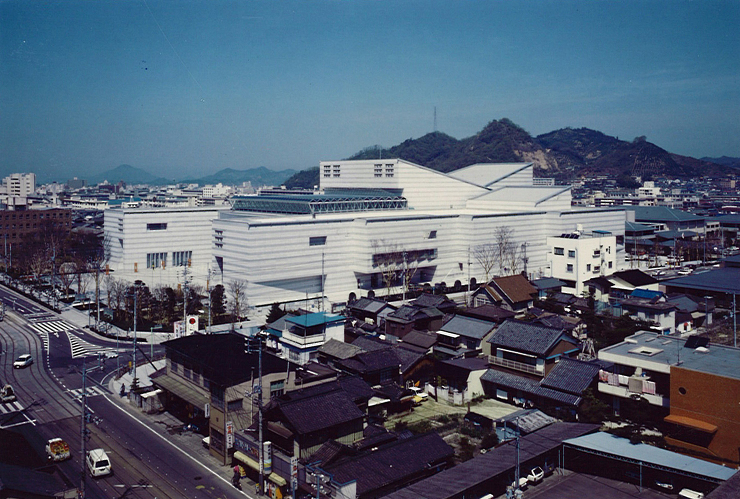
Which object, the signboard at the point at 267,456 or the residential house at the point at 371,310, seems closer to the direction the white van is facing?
the residential house

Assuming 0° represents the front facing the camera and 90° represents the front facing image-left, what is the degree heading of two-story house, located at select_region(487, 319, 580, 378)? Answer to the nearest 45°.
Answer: approximately 45°

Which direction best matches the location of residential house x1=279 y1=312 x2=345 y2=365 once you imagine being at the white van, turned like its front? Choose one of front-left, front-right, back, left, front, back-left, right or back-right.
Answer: right

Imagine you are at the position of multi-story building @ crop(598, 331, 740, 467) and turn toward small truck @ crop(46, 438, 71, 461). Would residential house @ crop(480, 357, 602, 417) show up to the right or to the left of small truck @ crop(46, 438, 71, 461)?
right

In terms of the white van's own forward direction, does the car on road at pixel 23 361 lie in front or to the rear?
in front

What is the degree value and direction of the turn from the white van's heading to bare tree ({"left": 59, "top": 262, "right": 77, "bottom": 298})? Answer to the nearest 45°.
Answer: approximately 45° to its right
